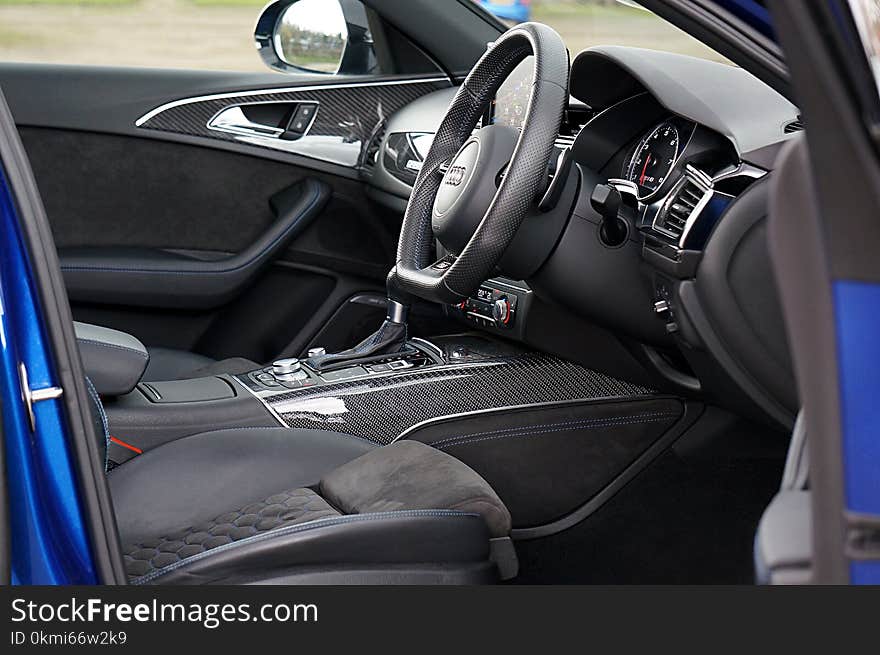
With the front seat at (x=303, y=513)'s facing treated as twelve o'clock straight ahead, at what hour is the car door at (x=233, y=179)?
The car door is roughly at 9 o'clock from the front seat.

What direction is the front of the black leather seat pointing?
to the viewer's right

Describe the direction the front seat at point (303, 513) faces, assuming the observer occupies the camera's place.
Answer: facing to the right of the viewer

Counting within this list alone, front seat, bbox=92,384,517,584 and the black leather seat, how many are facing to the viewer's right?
2

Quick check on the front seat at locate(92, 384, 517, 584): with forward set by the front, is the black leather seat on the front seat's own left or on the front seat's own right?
on the front seat's own left

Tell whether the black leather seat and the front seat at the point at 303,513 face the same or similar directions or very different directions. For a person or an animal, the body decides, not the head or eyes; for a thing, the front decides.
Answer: same or similar directions
